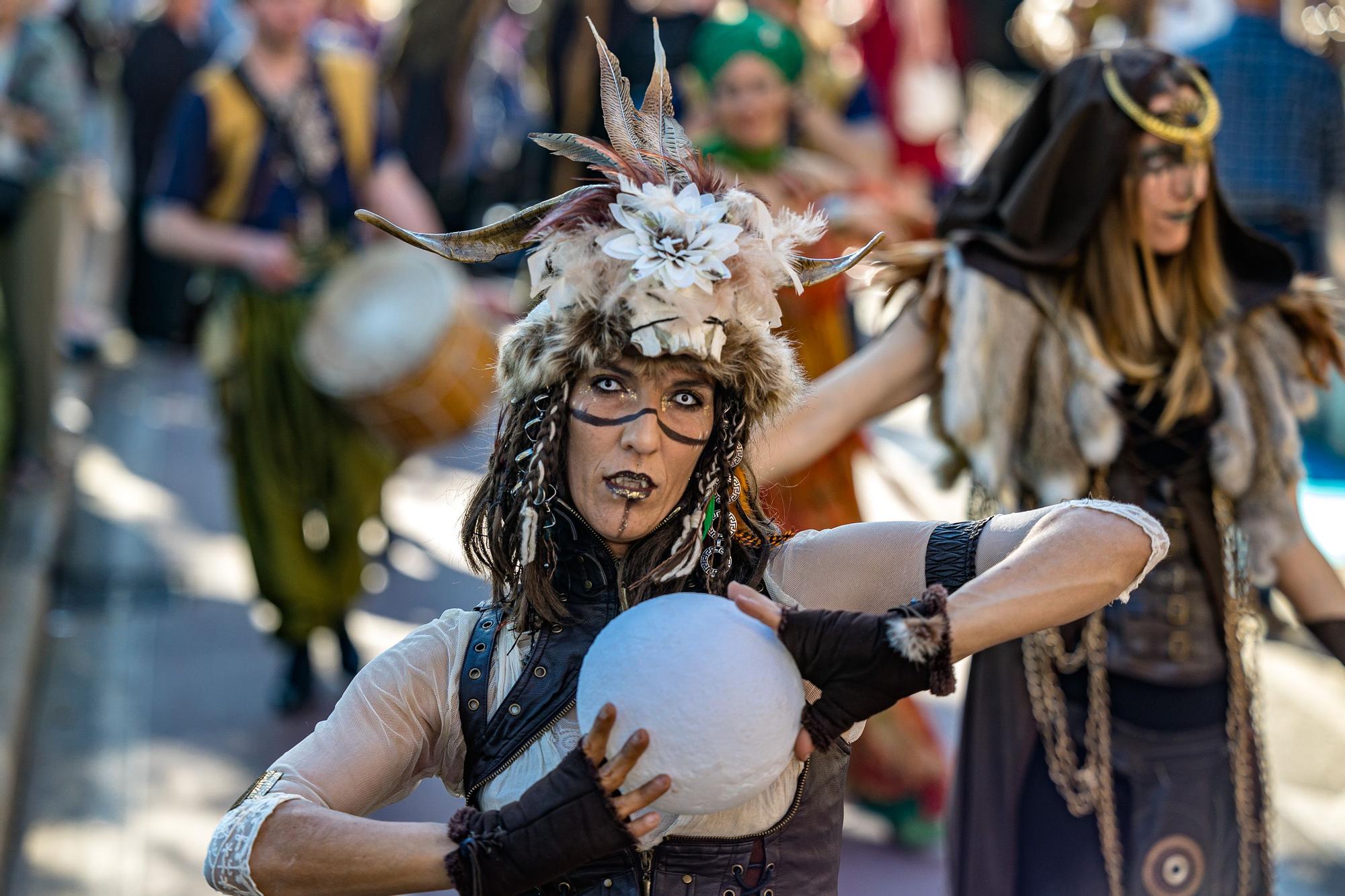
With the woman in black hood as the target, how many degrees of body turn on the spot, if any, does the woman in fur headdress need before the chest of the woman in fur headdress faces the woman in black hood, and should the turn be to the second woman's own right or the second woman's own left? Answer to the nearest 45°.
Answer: approximately 135° to the second woman's own left

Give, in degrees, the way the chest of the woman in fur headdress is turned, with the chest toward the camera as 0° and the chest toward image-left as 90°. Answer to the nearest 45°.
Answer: approximately 0°

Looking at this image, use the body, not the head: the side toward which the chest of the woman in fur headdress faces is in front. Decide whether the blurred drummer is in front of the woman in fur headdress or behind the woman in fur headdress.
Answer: behind
